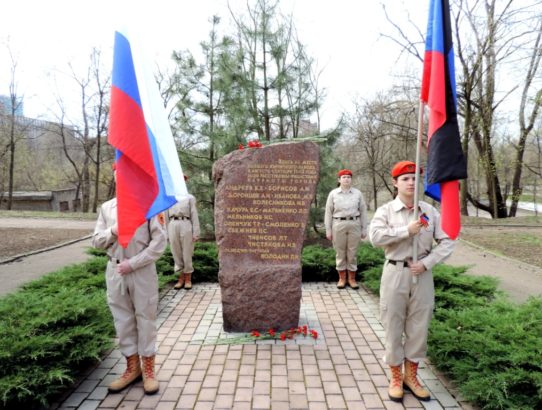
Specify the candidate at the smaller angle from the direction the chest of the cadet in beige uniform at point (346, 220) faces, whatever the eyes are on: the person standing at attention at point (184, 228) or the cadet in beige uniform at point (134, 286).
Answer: the cadet in beige uniform

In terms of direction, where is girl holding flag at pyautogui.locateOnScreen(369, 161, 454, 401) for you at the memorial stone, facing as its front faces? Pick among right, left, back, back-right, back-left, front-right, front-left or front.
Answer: front-left

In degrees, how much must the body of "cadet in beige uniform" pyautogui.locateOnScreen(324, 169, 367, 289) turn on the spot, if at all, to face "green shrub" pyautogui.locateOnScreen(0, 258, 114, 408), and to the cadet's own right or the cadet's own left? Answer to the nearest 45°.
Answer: approximately 45° to the cadet's own right

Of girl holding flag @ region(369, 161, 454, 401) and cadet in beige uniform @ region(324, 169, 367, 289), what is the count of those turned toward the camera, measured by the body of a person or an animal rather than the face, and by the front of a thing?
2

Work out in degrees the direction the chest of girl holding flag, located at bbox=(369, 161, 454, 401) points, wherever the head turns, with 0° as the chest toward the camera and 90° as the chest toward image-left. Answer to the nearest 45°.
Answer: approximately 0°

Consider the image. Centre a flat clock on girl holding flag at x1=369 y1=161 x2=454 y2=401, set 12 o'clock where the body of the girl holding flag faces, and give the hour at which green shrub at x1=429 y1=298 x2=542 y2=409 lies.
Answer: The green shrub is roughly at 8 o'clock from the girl holding flag.

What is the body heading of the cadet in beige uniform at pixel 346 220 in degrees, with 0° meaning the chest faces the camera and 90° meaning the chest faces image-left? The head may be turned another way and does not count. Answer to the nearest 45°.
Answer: approximately 0°

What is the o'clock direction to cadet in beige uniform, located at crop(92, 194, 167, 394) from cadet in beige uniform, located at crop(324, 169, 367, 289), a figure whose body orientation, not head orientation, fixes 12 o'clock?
cadet in beige uniform, located at crop(92, 194, 167, 394) is roughly at 1 o'clock from cadet in beige uniform, located at crop(324, 169, 367, 289).
